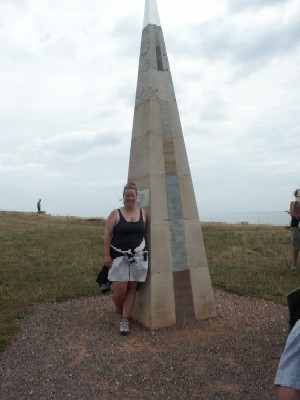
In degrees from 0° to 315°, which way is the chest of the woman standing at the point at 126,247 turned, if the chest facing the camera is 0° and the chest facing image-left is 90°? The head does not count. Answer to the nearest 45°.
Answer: approximately 0°

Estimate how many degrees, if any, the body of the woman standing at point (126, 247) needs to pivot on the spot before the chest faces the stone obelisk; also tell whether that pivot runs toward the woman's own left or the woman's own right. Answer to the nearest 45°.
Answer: approximately 135° to the woman's own left

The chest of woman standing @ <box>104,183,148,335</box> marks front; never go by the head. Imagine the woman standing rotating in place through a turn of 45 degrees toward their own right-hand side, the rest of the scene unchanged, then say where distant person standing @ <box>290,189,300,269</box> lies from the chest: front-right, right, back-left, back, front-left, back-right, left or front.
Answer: back
